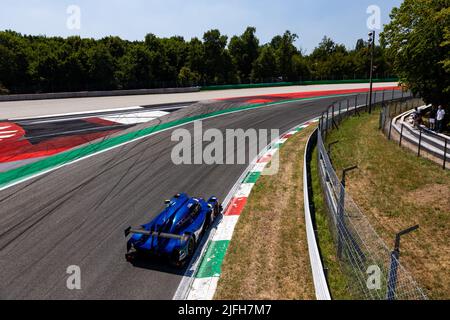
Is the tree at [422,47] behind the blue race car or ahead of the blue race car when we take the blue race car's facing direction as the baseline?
ahead

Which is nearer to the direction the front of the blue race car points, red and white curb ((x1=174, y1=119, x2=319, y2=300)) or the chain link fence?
the red and white curb

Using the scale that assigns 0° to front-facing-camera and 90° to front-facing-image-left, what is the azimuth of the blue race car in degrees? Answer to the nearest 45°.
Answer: approximately 225°

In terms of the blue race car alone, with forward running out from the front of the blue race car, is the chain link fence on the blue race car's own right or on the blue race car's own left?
on the blue race car's own right

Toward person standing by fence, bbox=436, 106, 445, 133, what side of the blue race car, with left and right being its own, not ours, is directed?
front
